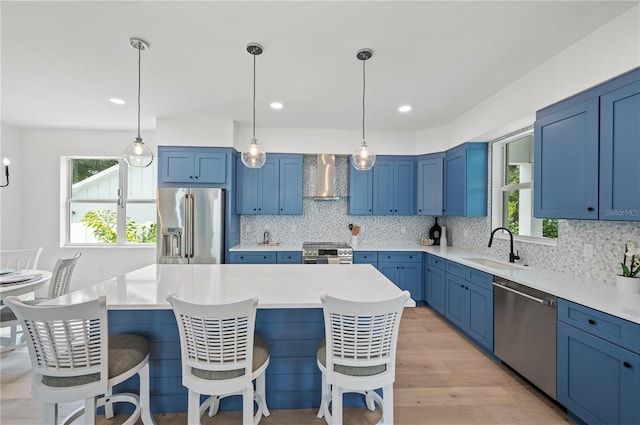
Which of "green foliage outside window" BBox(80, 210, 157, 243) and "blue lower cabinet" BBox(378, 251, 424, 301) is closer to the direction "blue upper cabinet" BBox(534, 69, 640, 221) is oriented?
the green foliage outside window

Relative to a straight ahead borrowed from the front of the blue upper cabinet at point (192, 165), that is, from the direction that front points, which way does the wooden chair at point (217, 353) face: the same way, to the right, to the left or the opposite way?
the opposite way

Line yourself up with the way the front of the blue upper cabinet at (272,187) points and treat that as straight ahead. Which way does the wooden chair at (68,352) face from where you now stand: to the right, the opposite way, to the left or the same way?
the opposite way

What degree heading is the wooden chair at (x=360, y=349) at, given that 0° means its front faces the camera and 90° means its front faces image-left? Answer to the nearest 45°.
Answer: approximately 180°

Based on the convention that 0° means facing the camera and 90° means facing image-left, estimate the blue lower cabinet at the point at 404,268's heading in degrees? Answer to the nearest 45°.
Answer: approximately 0°

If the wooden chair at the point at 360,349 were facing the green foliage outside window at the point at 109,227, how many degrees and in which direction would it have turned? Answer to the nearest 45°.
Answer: approximately 45° to its left

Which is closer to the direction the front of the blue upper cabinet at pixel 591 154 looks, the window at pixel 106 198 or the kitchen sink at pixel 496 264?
the window

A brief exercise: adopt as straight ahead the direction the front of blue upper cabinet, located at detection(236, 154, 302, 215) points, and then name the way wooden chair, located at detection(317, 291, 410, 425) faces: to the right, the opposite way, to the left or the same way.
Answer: the opposite way

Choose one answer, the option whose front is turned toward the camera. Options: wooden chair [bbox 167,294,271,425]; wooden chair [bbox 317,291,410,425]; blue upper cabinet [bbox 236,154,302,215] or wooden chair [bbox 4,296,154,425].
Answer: the blue upper cabinet

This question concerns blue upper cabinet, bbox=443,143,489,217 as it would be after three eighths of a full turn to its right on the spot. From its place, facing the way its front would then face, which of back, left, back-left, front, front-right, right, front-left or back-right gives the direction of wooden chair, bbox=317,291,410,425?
back

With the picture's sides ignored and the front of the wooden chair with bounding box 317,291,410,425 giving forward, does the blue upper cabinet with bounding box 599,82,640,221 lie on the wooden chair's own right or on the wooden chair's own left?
on the wooden chair's own right
